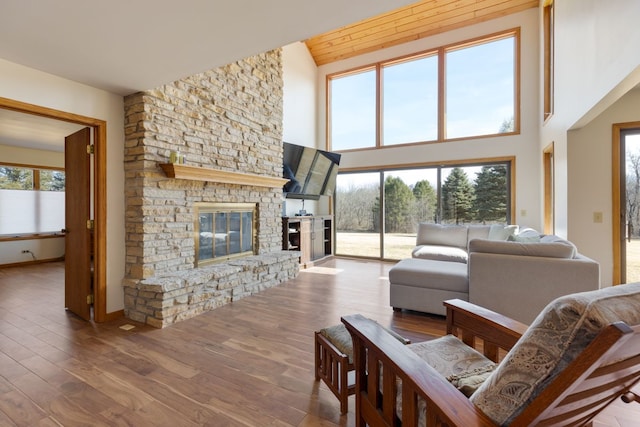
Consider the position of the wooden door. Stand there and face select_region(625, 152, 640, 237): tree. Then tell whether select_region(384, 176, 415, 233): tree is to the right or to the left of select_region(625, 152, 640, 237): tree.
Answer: left

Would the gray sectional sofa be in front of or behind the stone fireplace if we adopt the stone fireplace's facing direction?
in front

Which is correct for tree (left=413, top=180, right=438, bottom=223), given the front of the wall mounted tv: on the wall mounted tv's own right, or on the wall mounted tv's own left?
on the wall mounted tv's own left

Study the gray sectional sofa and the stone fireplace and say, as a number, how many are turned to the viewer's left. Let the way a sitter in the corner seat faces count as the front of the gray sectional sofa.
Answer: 1

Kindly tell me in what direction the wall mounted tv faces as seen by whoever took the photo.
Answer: facing the viewer and to the right of the viewer

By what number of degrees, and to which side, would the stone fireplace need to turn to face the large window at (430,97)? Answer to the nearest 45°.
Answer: approximately 45° to its left

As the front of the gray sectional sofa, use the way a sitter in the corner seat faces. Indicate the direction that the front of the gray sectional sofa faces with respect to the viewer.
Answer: facing to the left of the viewer

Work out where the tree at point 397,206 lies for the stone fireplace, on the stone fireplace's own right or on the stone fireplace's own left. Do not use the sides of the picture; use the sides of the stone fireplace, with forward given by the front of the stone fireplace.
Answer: on the stone fireplace's own left

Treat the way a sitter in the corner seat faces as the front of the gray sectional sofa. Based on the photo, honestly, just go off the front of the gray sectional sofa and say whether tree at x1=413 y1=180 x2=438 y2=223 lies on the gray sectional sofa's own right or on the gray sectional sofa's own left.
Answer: on the gray sectional sofa's own right

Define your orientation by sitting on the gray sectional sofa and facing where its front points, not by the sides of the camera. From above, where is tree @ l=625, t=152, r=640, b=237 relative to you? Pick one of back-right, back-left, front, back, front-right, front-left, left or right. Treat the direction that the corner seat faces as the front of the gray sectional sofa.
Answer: back-right

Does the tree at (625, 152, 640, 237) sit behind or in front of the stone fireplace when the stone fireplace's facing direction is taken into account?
in front

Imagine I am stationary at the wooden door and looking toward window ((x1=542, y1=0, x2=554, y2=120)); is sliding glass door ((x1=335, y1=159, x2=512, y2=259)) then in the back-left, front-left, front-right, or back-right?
front-left

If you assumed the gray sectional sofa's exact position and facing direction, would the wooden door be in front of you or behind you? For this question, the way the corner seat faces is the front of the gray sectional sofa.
in front

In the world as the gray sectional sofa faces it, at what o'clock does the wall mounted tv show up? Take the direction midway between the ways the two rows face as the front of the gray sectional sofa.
The wall mounted tv is roughly at 1 o'clock from the gray sectional sofa.

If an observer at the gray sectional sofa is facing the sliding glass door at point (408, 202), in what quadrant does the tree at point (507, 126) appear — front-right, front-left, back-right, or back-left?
front-right

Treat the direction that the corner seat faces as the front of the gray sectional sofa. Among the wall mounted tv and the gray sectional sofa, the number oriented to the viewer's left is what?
1
